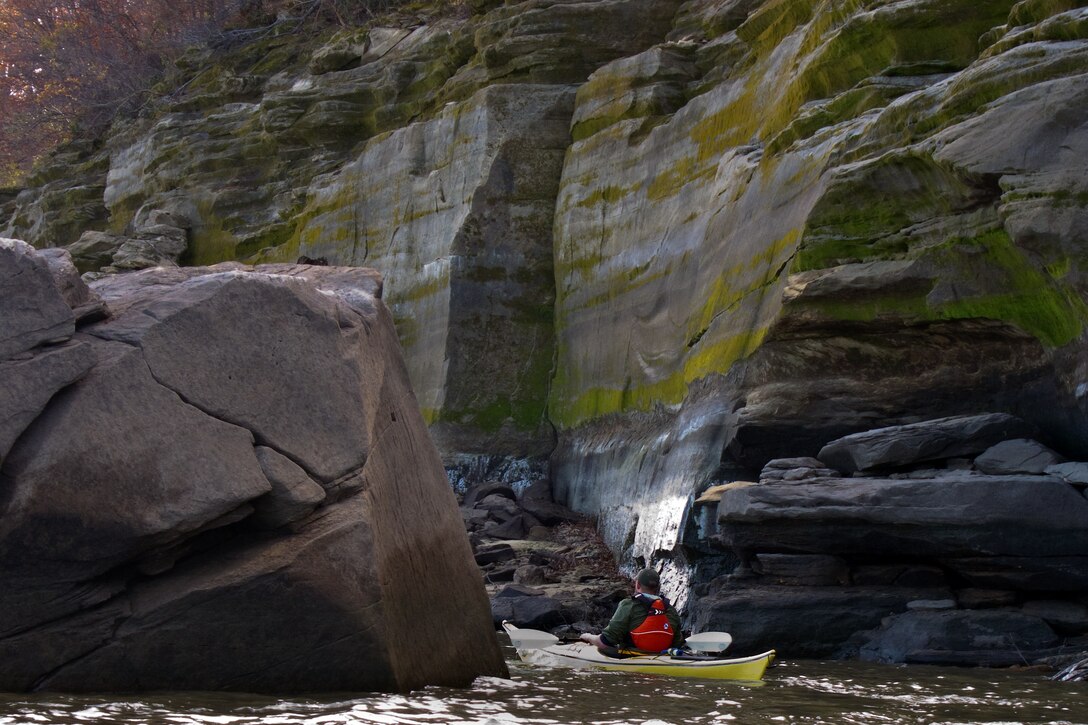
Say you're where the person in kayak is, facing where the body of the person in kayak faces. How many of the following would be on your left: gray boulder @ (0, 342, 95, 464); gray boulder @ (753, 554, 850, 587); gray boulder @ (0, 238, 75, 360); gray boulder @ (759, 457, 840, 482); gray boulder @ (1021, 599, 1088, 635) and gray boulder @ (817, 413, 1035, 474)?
2

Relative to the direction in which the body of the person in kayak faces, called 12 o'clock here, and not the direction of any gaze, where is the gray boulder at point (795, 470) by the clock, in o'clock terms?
The gray boulder is roughly at 3 o'clock from the person in kayak.

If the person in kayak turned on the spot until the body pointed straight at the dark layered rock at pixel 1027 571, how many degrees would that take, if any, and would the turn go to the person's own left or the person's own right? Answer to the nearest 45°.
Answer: approximately 135° to the person's own right

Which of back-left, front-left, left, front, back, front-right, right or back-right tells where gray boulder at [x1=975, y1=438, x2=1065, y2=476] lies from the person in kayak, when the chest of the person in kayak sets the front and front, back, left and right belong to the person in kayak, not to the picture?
back-right

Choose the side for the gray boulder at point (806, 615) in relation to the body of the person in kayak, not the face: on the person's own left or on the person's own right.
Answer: on the person's own right

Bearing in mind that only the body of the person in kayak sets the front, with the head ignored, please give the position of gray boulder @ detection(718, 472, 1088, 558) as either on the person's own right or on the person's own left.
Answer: on the person's own right

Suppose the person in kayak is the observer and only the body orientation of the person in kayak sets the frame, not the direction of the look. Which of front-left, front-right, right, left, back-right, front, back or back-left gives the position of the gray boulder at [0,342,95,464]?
left

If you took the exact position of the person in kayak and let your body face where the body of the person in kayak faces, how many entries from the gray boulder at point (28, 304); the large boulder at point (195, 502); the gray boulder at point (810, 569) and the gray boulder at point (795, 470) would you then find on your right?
2

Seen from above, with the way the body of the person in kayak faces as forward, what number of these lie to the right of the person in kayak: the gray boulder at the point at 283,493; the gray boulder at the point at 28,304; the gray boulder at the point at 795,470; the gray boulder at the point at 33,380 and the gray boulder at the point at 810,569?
2

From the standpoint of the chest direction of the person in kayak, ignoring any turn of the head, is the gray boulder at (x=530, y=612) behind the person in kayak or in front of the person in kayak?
in front

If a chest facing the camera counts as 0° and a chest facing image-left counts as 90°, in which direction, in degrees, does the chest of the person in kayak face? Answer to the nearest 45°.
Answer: approximately 135°
